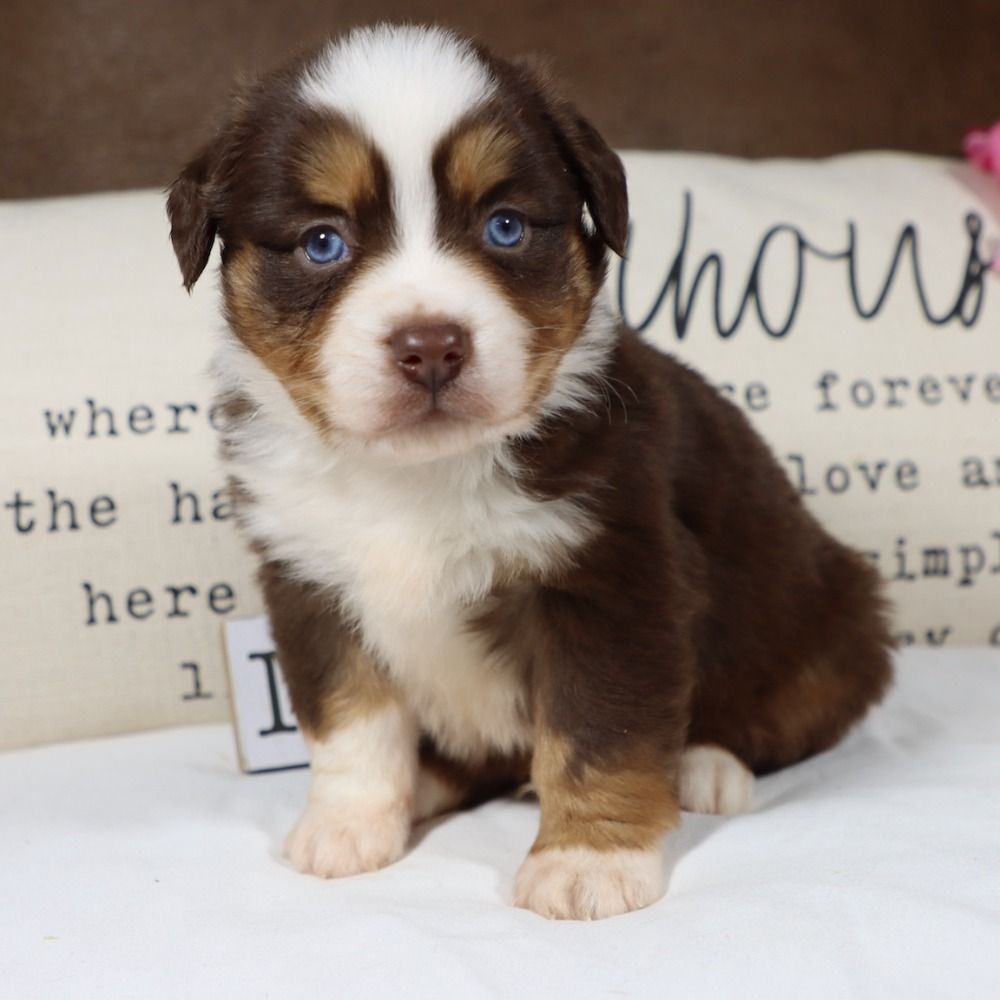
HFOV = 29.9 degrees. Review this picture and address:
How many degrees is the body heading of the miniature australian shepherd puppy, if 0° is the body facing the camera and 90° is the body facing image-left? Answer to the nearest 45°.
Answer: approximately 45°

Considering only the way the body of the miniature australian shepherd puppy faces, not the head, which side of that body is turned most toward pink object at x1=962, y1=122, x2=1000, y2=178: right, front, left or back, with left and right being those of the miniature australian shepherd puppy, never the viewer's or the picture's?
back
